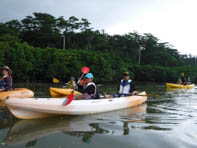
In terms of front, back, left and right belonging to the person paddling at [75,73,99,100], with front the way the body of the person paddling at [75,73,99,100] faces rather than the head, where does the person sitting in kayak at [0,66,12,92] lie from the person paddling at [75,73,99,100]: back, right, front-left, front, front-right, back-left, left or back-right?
front-right

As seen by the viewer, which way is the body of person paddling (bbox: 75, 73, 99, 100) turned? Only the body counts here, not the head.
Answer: to the viewer's left
